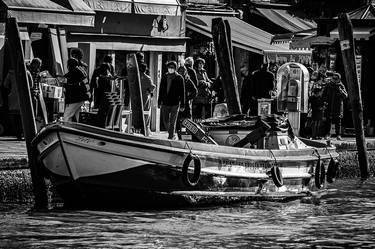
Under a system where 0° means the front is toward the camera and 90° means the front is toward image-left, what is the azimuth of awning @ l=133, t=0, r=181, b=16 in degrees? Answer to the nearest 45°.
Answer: approximately 0°

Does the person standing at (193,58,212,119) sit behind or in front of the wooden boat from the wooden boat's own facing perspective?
behind

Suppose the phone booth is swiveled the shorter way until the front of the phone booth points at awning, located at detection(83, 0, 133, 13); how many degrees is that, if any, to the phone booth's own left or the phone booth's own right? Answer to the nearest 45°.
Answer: approximately 90° to the phone booth's own right

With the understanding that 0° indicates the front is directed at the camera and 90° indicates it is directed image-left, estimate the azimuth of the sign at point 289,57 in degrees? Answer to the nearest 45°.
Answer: approximately 0°

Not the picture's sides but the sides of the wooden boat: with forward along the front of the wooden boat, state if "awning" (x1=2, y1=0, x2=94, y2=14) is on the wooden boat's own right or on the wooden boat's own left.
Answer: on the wooden boat's own right
